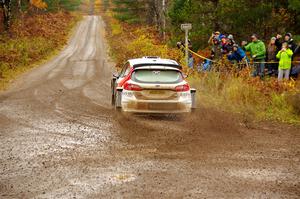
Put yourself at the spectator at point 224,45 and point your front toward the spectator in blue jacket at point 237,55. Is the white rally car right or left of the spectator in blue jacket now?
right

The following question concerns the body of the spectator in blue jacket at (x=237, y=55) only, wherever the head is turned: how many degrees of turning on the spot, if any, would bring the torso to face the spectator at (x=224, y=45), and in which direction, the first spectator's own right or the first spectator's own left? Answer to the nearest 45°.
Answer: approximately 90° to the first spectator's own right

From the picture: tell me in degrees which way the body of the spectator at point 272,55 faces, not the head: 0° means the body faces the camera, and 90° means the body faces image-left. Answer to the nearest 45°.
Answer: approximately 45°

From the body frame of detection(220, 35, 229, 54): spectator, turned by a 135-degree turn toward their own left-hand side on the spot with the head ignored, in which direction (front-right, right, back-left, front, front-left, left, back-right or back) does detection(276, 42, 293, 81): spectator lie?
front-right

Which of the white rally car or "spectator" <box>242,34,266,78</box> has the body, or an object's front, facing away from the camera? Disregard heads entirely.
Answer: the white rally car

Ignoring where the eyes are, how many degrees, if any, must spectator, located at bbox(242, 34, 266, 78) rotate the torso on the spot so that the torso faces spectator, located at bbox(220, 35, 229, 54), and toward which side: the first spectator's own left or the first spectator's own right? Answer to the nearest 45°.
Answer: approximately 45° to the first spectator's own right

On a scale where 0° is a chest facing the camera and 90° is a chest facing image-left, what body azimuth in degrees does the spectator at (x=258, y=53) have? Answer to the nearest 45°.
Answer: approximately 45°

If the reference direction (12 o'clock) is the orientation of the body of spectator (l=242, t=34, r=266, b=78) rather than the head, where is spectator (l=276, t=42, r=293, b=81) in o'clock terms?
spectator (l=276, t=42, r=293, b=81) is roughly at 9 o'clock from spectator (l=242, t=34, r=266, b=78).

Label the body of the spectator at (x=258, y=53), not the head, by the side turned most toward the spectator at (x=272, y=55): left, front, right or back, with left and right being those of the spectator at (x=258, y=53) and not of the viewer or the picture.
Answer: back

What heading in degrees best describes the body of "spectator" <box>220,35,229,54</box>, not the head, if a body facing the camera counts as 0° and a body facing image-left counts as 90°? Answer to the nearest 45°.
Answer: approximately 45°
